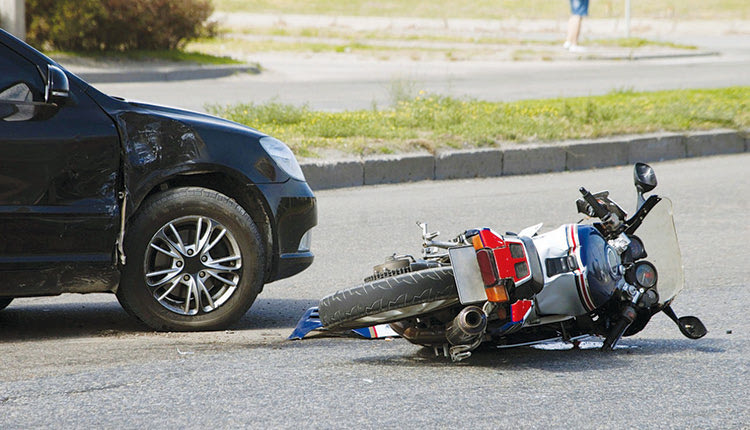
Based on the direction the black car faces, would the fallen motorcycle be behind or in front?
in front

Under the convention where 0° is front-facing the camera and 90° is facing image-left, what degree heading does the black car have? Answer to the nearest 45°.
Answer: approximately 270°
